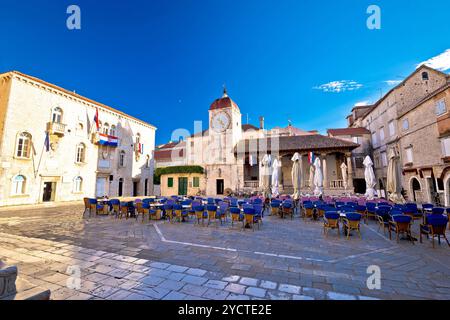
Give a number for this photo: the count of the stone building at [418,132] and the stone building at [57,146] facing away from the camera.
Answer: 0

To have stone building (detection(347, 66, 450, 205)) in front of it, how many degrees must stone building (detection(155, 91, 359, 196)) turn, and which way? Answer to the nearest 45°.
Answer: approximately 90° to its left

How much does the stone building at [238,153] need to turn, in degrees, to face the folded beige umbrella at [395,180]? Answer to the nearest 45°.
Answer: approximately 45° to its left

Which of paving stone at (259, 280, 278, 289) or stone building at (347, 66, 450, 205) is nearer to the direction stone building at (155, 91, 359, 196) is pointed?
the paving stone

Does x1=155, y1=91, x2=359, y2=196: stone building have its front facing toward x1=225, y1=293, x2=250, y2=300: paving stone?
yes

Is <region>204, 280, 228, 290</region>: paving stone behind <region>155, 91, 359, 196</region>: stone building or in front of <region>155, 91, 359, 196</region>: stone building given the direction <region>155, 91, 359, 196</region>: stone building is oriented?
in front

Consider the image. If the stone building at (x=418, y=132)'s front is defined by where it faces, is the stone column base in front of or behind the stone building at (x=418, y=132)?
in front

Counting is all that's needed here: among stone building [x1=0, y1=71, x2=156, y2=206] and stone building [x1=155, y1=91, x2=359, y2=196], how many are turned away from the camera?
0

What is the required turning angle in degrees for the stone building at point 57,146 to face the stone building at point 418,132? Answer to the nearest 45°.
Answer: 0° — it already faces it

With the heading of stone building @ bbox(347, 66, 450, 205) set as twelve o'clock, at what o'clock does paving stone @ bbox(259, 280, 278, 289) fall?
The paving stone is roughly at 11 o'clock from the stone building.

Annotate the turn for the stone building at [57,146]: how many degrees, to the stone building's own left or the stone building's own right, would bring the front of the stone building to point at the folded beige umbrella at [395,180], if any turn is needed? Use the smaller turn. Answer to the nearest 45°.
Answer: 0° — it already faces it

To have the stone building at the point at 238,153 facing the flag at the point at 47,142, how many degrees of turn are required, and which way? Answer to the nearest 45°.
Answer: approximately 45° to its right

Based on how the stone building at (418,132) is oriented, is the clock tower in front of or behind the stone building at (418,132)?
in front

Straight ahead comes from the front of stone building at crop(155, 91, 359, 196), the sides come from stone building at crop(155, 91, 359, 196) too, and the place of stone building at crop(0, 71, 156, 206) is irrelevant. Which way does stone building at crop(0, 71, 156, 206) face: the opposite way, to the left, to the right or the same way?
to the left

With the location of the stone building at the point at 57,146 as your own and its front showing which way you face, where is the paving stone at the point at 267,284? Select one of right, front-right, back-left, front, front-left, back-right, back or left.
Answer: front-right

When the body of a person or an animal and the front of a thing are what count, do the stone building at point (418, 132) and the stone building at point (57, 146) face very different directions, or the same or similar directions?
very different directions
